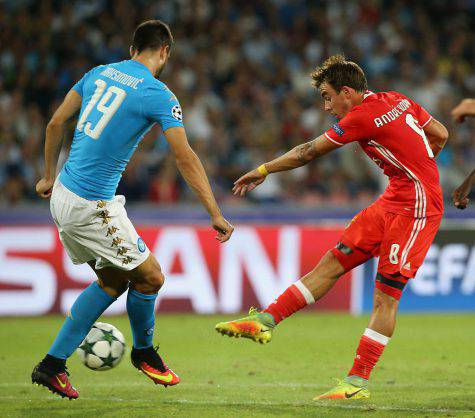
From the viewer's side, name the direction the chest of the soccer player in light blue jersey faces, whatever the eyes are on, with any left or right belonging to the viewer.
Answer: facing away from the viewer and to the right of the viewer

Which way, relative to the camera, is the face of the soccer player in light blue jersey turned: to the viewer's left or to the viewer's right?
to the viewer's right

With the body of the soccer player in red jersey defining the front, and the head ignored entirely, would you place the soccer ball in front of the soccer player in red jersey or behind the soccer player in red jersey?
in front

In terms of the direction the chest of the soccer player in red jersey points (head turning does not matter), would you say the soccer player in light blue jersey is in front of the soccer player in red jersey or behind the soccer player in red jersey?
in front

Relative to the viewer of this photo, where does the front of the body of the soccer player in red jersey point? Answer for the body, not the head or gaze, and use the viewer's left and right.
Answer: facing to the left of the viewer

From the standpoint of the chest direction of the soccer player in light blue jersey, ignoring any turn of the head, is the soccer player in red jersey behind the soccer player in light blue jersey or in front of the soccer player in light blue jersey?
in front

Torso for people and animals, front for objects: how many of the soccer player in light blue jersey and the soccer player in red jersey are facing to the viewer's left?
1

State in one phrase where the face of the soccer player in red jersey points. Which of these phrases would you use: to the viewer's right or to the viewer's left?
to the viewer's left
